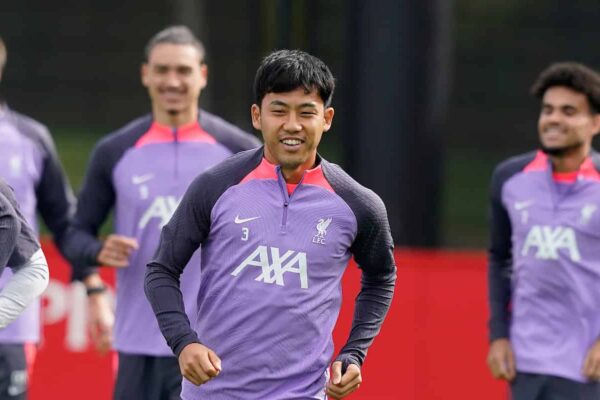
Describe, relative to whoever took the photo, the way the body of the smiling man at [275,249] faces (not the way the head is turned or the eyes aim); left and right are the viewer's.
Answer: facing the viewer

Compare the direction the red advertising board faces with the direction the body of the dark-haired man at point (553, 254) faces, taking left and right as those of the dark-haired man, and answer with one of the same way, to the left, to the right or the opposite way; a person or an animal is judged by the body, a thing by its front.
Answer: the same way

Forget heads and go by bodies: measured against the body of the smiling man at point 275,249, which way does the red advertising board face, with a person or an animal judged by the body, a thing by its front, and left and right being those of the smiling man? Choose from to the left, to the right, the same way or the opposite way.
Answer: the same way

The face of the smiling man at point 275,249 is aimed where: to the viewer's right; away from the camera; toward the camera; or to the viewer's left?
toward the camera

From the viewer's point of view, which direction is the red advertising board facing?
toward the camera

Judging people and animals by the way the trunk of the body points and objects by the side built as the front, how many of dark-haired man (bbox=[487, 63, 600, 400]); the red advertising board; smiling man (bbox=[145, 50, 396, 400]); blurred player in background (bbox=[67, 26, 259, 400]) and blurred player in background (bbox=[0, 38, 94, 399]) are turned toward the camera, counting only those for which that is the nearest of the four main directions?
5

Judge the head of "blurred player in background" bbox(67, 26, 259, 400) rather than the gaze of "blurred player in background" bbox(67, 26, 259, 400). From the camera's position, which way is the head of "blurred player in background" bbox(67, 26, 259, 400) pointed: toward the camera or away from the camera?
toward the camera

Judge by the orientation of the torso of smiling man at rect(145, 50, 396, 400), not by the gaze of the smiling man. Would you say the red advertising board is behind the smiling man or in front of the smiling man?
behind

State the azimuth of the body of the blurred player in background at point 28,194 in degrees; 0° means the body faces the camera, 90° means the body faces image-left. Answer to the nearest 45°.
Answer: approximately 0°

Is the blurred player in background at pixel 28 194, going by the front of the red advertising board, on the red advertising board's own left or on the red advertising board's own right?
on the red advertising board's own right
